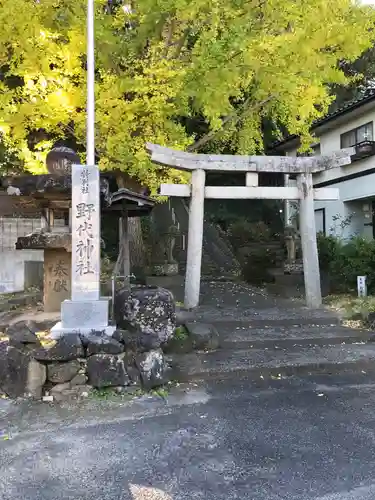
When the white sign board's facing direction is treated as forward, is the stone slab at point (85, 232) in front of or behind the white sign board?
in front

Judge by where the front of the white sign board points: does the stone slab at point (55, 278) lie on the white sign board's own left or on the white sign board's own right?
on the white sign board's own right

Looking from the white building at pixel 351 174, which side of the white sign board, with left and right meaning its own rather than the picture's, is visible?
back

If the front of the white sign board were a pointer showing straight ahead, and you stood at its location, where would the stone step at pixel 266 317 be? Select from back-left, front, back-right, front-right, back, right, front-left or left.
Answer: front-right

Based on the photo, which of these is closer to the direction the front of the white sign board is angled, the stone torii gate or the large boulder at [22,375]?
the large boulder

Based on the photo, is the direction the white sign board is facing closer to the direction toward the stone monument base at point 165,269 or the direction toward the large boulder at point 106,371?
the large boulder

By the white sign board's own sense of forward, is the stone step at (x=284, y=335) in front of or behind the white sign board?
in front

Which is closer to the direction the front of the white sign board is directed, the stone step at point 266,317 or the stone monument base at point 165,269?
the stone step

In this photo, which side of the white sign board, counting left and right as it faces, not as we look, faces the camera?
front
